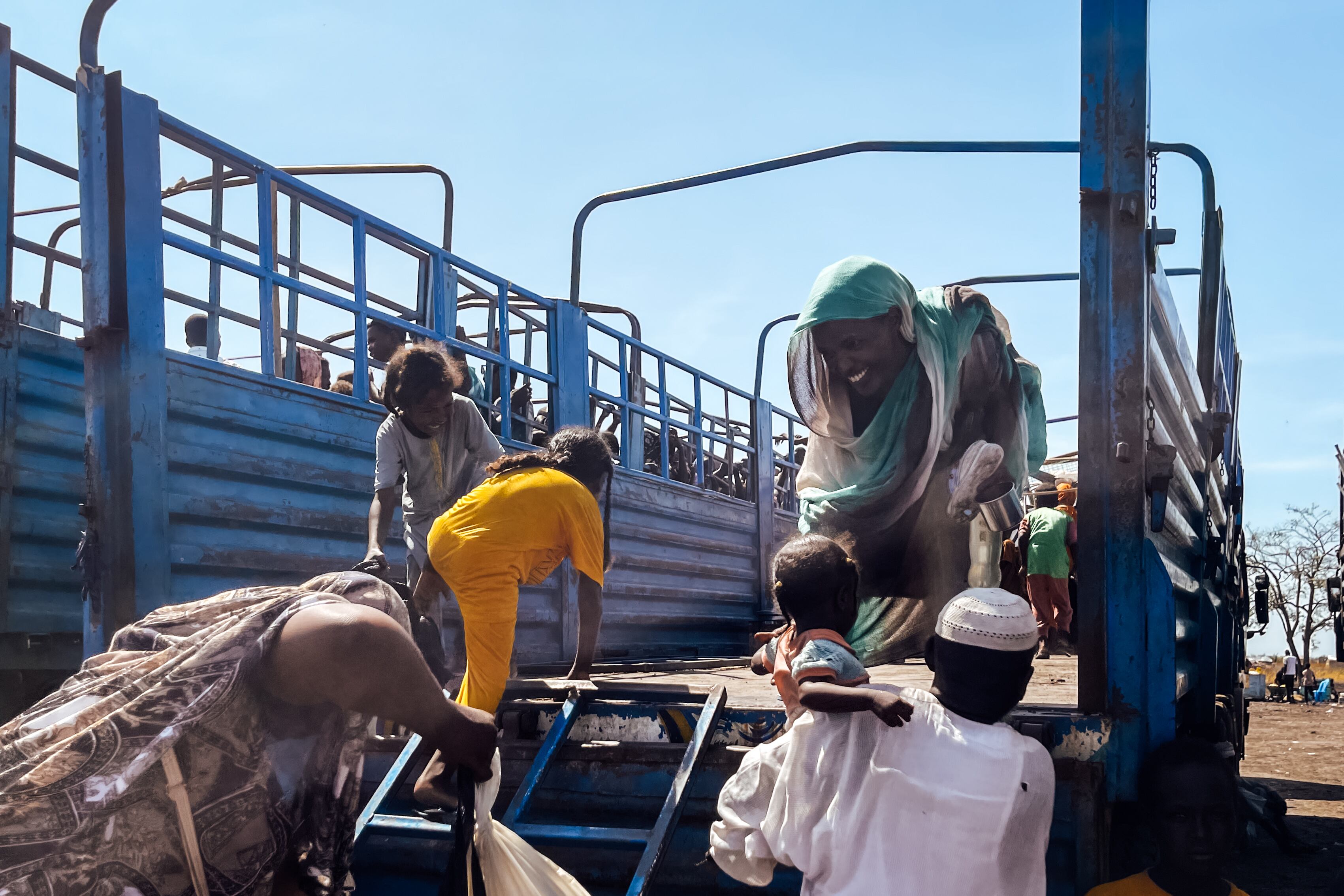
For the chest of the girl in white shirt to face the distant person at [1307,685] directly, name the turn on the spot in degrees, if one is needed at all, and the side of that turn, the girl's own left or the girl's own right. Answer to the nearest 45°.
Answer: approximately 135° to the girl's own left

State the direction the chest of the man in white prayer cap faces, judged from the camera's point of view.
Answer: away from the camera

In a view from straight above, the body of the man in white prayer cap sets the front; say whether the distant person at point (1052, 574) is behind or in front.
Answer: in front

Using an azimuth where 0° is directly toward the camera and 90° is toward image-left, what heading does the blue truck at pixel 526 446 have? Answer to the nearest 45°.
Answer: approximately 180°

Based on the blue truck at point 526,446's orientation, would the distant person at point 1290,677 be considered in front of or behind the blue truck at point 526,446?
in front

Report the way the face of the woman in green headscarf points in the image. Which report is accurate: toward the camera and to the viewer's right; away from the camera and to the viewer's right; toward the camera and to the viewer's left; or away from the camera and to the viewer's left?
toward the camera and to the viewer's left

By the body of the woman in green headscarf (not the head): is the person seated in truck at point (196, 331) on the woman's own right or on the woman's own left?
on the woman's own right

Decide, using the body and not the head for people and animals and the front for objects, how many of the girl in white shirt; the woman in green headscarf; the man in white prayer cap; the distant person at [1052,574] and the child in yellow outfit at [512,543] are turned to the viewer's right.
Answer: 1

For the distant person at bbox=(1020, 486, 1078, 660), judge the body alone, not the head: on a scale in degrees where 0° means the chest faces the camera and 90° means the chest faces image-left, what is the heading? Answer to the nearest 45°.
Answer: approximately 180°

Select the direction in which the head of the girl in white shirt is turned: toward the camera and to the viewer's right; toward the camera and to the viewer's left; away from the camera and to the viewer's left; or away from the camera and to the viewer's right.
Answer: toward the camera and to the viewer's right

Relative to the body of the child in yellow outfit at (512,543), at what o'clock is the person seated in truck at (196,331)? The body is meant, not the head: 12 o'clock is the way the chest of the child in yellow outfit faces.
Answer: The person seated in truck is roughly at 8 o'clock from the child in yellow outfit.

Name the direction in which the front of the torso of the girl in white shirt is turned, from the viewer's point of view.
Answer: toward the camera
